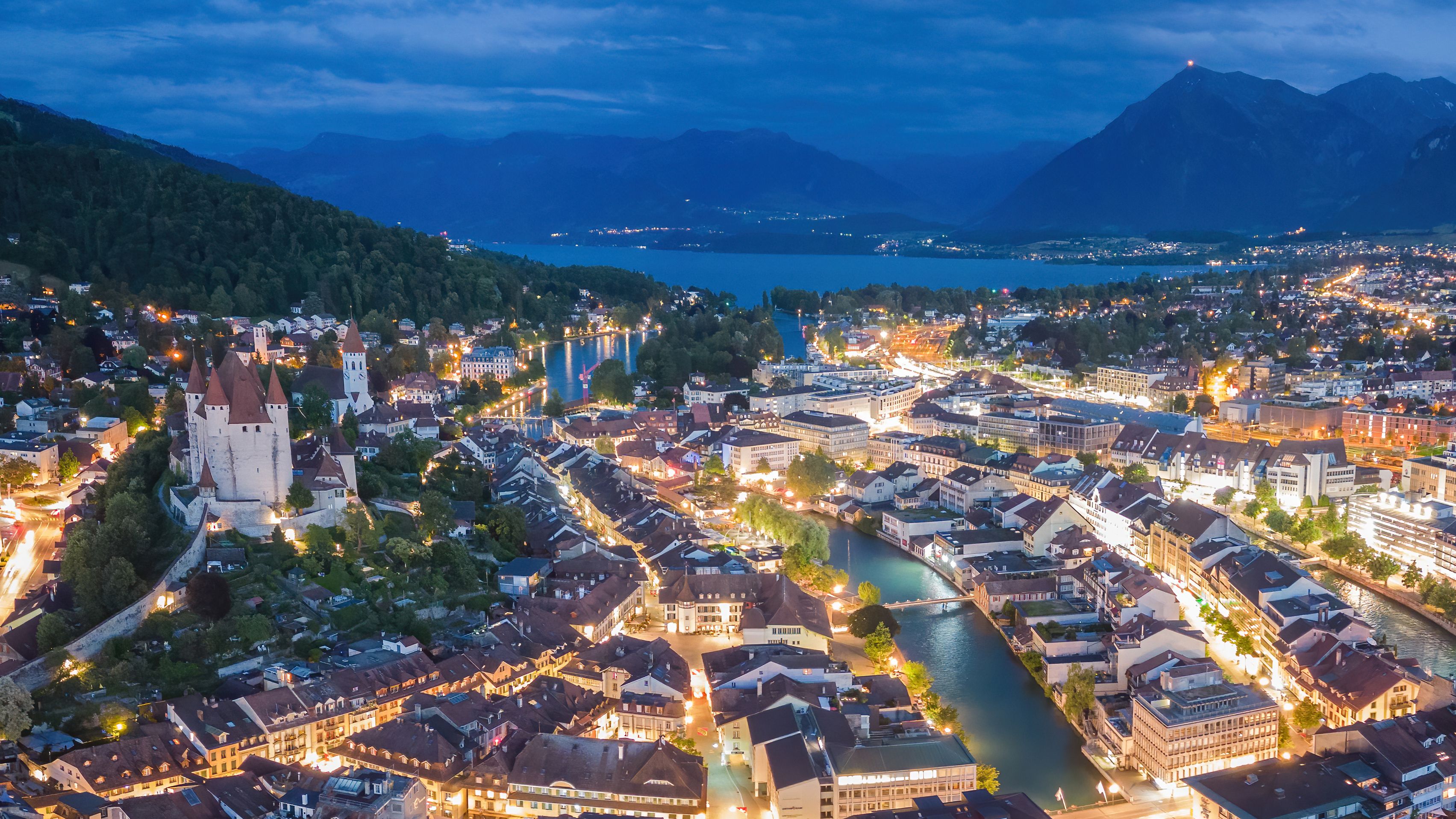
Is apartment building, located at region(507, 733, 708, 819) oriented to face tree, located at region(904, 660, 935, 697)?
no

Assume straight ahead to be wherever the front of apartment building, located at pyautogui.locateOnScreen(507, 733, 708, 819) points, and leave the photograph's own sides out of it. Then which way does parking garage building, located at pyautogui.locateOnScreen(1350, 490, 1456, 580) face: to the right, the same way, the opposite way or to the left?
to the right

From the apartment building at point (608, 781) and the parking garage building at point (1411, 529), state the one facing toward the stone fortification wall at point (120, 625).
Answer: the parking garage building at point (1411, 529)

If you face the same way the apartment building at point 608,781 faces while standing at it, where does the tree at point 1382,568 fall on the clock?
The tree is roughly at 8 o'clock from the apartment building.

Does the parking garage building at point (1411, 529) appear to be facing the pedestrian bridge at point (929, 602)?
yes

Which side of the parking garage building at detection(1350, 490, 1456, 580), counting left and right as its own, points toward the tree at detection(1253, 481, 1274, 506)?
right

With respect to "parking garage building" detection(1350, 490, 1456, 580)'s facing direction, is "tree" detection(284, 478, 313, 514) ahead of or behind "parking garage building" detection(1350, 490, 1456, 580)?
ahead

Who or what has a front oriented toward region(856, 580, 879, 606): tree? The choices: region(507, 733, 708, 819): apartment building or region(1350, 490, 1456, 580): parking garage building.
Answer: region(1350, 490, 1456, 580): parking garage building

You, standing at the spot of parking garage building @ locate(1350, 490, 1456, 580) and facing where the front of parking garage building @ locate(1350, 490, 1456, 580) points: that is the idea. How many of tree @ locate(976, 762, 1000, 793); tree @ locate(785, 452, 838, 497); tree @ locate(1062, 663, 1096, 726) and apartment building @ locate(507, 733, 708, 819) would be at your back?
0

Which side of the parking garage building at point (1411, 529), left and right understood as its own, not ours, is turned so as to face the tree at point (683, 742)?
front

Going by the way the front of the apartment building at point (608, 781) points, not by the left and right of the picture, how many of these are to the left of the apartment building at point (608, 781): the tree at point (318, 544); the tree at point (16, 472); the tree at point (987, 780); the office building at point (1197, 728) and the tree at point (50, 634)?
2

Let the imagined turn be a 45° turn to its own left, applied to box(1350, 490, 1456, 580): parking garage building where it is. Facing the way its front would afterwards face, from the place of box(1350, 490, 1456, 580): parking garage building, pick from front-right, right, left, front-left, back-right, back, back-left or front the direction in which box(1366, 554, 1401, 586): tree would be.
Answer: front

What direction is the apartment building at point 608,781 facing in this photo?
toward the camera

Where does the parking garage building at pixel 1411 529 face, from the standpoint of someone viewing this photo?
facing the viewer and to the left of the viewer

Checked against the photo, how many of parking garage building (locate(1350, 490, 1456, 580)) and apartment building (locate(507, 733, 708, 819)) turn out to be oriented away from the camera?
0
